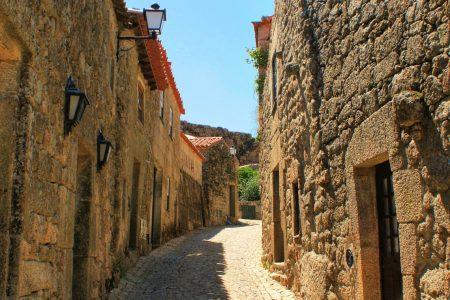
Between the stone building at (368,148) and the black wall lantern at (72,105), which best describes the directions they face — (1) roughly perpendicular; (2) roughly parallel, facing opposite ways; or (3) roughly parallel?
roughly parallel, facing opposite ways

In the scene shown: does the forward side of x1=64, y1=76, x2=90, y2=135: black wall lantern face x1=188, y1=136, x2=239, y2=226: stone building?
no

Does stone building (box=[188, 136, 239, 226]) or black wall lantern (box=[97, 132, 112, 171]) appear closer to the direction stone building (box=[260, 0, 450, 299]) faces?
the black wall lantern

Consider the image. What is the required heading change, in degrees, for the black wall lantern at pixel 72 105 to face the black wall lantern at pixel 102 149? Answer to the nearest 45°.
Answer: approximately 90° to its left

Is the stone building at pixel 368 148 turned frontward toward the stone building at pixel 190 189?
no

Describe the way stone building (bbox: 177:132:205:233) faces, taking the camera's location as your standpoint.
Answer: facing the viewer and to the right of the viewer

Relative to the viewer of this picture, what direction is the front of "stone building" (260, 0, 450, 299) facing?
facing the viewer and to the left of the viewer

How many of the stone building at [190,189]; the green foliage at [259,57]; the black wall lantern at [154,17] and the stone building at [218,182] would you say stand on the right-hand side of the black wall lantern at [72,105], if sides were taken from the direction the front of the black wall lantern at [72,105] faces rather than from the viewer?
0

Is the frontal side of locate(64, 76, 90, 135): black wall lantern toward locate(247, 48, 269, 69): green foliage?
no

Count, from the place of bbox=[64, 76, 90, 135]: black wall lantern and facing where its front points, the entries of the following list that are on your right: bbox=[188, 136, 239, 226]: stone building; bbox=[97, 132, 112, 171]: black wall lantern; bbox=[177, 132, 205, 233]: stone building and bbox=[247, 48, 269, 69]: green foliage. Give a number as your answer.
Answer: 0

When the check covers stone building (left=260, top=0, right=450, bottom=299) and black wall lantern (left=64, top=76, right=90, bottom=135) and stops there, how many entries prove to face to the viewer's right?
1

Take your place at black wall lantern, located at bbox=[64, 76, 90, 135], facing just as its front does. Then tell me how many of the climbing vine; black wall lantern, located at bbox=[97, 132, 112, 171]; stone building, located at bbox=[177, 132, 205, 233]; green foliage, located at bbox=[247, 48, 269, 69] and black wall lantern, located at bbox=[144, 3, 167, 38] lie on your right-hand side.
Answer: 0

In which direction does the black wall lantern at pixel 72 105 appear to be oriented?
to the viewer's right

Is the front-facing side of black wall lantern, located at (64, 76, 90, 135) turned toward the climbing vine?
no

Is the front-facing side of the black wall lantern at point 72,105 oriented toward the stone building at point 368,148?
yes
